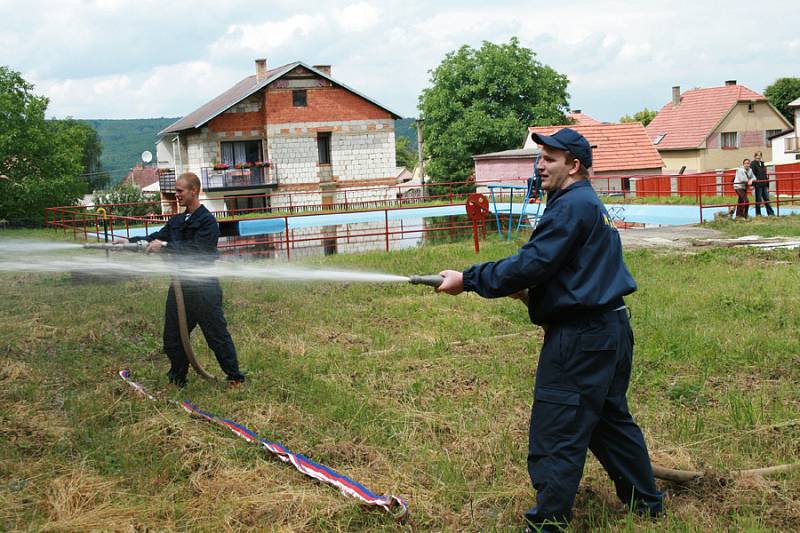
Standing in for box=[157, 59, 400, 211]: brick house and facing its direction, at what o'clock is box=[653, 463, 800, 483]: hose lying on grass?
The hose lying on grass is roughly at 12 o'clock from the brick house.

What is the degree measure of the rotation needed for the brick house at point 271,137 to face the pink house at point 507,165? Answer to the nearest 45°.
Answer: approximately 45° to its left

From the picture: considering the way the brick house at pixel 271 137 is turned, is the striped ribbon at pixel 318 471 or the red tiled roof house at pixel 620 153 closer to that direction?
the striped ribbon

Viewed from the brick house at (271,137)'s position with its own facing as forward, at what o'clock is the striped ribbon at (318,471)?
The striped ribbon is roughly at 12 o'clock from the brick house.

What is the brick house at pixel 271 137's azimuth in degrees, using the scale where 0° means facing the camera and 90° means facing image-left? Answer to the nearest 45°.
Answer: approximately 0°

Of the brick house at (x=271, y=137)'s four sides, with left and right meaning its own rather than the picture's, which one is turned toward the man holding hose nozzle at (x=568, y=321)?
front

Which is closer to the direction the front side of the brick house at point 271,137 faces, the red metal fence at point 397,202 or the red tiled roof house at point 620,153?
the red metal fence

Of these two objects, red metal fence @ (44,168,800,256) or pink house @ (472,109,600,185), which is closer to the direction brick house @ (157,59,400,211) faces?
the red metal fence

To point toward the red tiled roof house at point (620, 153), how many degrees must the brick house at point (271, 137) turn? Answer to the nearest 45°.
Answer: approximately 45° to its left

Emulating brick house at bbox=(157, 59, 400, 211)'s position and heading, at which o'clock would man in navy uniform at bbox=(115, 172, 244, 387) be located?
The man in navy uniform is roughly at 12 o'clock from the brick house.

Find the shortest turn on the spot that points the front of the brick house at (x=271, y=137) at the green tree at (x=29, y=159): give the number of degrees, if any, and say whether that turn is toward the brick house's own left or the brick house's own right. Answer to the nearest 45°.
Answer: approximately 45° to the brick house's own right

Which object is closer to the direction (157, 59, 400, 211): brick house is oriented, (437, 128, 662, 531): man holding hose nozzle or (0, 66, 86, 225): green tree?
the man holding hose nozzle
